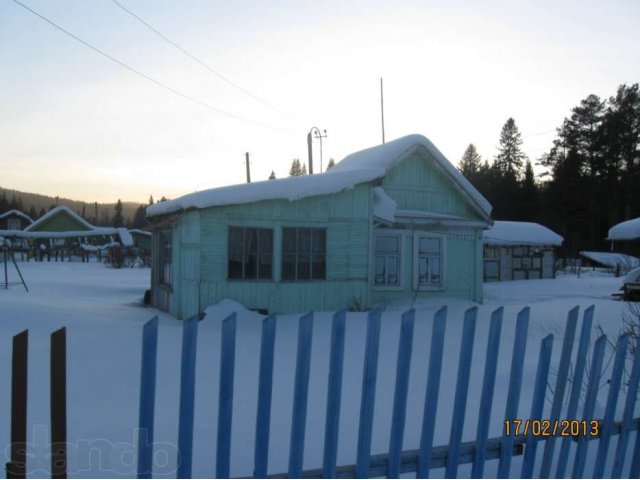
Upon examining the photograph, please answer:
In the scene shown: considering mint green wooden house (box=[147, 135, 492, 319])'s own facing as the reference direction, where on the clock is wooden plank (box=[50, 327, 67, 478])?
The wooden plank is roughly at 12 o'clock from the mint green wooden house.

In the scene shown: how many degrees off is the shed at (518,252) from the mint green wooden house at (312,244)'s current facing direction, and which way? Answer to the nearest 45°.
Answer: approximately 135° to its left

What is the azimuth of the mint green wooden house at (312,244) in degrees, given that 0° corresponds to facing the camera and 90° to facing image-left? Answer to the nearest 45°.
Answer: approximately 0°

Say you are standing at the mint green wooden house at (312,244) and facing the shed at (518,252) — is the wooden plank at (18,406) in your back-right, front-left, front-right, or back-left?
back-right

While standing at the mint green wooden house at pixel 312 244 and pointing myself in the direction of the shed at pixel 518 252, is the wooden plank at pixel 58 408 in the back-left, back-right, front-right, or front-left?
back-right

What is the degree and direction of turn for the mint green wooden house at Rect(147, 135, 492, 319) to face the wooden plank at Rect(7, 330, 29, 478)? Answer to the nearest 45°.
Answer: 0° — it already faces it

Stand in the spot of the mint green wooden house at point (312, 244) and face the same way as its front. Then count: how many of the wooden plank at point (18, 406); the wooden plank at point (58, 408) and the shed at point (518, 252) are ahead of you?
2

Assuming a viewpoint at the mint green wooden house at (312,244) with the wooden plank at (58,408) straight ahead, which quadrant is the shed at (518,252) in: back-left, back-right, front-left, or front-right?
back-left

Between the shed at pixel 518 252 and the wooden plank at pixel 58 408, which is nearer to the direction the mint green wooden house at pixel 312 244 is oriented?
the wooden plank

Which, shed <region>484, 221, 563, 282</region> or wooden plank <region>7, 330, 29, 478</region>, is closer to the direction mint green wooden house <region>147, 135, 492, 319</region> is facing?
the wooden plank
